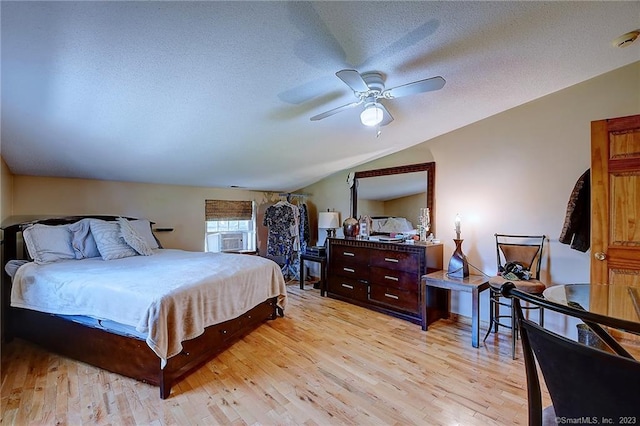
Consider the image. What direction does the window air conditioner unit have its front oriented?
toward the camera

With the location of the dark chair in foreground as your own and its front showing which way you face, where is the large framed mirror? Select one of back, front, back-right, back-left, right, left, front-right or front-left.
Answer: left

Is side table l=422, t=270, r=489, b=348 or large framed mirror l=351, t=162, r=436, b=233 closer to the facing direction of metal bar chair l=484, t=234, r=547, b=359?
the side table

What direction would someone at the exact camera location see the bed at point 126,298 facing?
facing the viewer and to the right of the viewer

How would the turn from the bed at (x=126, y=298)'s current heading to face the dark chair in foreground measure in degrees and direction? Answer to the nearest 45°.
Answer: approximately 45° to its right

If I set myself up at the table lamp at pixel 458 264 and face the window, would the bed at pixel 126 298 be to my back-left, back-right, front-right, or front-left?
front-left

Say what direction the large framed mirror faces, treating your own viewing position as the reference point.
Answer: facing the viewer and to the left of the viewer

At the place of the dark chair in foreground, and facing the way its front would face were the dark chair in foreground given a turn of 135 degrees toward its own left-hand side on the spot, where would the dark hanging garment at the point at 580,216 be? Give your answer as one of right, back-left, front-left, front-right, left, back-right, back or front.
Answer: right

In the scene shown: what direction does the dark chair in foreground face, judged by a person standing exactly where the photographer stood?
facing away from the viewer and to the right of the viewer

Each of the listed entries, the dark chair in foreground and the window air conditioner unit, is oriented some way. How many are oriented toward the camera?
1

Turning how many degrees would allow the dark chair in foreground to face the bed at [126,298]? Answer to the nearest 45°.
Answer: approximately 135° to its left

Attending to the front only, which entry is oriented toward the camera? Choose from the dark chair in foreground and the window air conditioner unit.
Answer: the window air conditioner unit

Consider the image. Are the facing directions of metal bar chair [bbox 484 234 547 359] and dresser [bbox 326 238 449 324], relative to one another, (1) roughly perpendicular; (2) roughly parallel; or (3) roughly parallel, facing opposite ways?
roughly parallel
